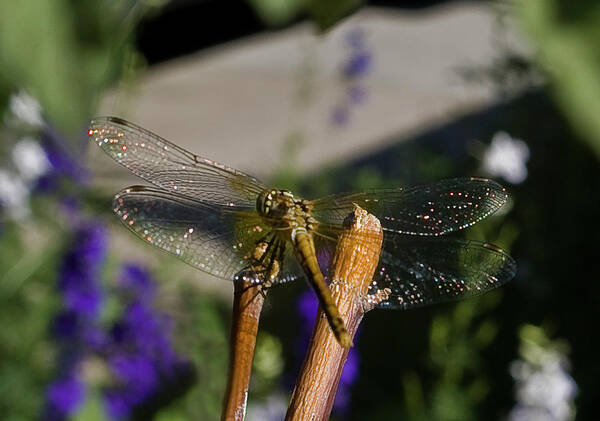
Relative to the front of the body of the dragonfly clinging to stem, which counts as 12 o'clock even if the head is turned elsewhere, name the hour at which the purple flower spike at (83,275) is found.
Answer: The purple flower spike is roughly at 1 o'clock from the dragonfly clinging to stem.

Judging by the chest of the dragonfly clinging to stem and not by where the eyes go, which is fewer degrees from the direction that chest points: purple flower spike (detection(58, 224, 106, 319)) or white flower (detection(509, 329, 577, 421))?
the purple flower spike

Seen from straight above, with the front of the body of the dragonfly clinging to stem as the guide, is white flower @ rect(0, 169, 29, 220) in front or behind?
in front

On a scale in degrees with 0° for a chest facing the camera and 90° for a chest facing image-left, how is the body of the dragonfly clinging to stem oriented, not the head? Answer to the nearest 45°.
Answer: approximately 135°

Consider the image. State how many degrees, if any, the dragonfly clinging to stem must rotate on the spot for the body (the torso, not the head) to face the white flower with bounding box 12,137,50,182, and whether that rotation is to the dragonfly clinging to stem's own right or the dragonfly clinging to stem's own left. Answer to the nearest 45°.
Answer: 0° — it already faces it

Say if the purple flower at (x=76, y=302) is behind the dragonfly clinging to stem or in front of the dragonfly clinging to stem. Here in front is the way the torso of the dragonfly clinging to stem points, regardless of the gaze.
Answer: in front

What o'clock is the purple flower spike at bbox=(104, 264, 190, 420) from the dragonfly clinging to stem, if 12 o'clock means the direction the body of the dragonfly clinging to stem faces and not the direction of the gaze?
The purple flower spike is roughly at 1 o'clock from the dragonfly clinging to stem.
